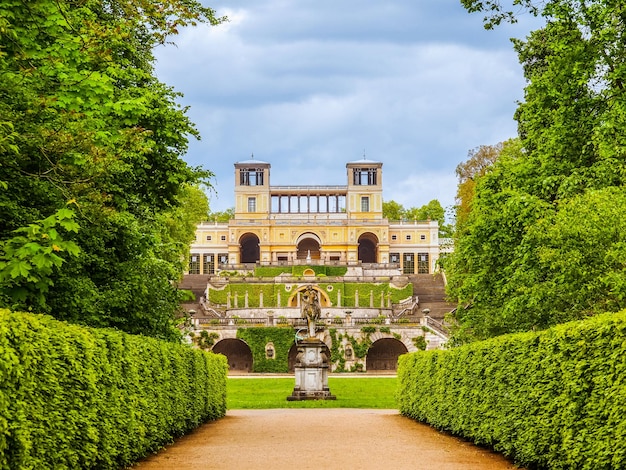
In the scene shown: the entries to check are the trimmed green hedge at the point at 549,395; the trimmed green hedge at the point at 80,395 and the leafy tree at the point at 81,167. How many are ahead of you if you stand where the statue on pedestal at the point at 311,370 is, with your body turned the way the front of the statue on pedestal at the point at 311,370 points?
3

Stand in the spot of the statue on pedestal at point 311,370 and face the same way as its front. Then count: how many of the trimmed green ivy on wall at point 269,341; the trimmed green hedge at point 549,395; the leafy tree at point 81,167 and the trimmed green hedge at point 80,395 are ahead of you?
3

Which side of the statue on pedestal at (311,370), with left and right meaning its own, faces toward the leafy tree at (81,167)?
front

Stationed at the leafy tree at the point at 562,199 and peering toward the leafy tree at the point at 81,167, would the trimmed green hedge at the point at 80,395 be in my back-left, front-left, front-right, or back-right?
front-left

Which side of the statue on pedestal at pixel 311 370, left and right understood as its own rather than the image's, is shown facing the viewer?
front

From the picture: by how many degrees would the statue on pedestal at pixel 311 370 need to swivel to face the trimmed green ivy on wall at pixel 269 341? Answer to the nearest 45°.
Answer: approximately 180°

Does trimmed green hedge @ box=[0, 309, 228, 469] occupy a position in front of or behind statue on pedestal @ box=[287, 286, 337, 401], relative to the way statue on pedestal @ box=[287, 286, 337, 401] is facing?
in front

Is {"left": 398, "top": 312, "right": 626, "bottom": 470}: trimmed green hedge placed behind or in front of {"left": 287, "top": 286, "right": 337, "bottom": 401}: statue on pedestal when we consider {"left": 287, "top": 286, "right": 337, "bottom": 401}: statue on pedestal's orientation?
in front

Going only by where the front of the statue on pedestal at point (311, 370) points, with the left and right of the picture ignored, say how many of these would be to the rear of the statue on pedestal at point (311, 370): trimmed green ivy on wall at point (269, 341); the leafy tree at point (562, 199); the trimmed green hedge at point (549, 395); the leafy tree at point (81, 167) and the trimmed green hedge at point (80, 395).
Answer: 1

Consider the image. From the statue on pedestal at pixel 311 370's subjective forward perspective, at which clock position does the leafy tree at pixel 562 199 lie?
The leafy tree is roughly at 11 o'clock from the statue on pedestal.

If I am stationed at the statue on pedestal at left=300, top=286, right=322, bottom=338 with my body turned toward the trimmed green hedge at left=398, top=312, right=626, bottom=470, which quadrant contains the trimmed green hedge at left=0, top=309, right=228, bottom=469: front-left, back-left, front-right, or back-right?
front-right
